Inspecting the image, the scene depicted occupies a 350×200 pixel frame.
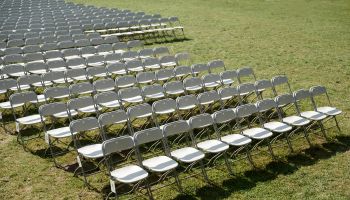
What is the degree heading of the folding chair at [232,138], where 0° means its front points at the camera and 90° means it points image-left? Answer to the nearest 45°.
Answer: approximately 315°

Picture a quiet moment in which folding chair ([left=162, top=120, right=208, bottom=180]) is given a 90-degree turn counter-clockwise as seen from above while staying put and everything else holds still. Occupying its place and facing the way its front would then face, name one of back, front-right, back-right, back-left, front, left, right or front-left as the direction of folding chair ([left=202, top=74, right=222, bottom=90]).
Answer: front-left

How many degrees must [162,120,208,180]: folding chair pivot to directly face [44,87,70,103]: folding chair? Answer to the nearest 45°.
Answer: approximately 180°

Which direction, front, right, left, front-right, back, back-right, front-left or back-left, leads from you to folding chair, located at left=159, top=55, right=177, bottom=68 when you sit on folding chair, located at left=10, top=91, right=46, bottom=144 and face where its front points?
left

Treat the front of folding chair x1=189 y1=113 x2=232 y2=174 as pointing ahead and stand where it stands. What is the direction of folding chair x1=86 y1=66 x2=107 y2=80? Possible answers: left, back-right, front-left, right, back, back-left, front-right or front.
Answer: back

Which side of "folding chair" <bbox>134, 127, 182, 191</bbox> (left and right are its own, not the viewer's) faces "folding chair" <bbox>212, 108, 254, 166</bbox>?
left

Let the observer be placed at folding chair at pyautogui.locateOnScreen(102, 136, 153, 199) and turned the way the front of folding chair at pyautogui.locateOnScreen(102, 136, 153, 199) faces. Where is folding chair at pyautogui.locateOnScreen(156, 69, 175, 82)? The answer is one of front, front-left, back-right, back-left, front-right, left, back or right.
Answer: back-left

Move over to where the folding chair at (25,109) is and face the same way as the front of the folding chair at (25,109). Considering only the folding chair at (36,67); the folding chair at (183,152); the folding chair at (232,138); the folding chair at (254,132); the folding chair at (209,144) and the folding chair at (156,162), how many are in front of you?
5

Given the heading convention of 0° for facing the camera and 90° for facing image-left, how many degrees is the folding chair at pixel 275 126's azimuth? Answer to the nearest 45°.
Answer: approximately 315°

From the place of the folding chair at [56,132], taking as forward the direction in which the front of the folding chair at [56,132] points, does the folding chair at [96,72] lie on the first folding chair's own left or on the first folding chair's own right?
on the first folding chair's own left

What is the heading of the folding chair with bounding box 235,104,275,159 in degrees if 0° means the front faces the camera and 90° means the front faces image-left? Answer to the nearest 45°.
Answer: approximately 315°

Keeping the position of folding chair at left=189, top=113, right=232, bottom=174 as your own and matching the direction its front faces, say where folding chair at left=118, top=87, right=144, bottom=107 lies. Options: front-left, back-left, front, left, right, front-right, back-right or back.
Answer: back

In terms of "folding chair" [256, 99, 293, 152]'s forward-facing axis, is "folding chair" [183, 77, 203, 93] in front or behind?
behind

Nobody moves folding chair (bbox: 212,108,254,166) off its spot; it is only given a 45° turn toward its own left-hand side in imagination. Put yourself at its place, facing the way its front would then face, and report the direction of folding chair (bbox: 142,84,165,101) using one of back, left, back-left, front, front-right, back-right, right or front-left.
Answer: back-left

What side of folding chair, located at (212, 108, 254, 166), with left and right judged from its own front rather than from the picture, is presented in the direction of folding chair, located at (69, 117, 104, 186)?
right
